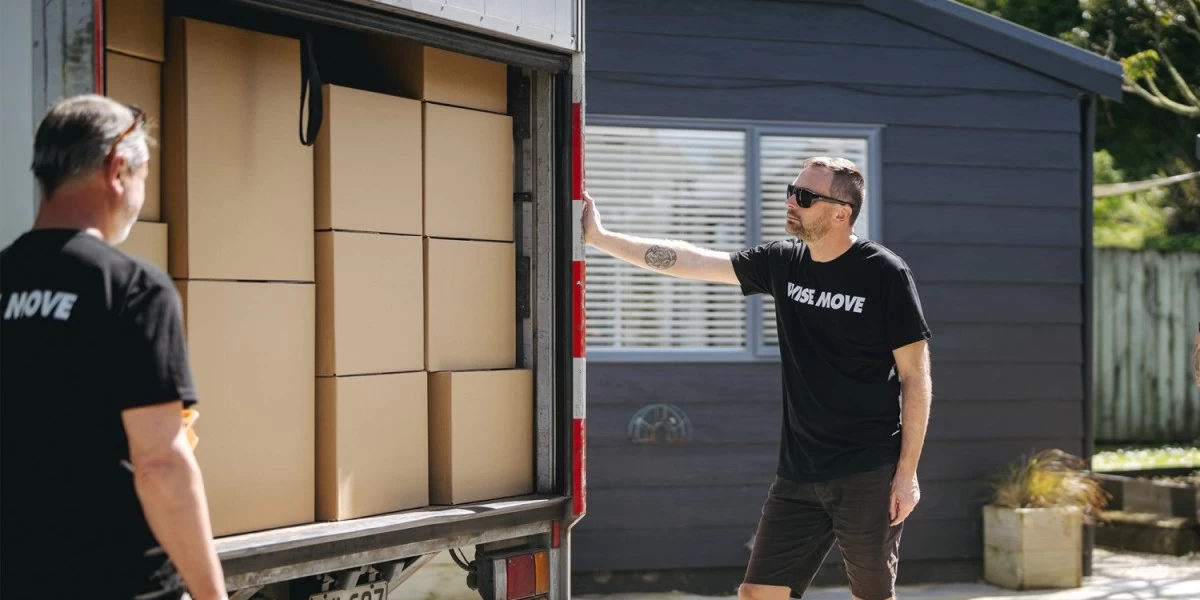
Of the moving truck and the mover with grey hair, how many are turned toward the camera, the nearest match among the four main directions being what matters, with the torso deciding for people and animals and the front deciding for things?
0

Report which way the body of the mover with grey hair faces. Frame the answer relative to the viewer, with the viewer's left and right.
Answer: facing away from the viewer and to the right of the viewer

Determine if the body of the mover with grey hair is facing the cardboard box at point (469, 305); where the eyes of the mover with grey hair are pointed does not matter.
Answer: yes

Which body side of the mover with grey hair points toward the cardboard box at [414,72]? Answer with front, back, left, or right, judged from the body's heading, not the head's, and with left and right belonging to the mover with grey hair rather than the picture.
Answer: front

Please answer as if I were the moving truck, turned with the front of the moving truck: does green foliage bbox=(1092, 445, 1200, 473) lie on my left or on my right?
on my right

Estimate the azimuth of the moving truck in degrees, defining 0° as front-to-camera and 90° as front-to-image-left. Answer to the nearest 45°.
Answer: approximately 135°

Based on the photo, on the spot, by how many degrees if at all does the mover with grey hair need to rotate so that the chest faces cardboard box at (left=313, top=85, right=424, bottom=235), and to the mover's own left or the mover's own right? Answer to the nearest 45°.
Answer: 0° — they already face it

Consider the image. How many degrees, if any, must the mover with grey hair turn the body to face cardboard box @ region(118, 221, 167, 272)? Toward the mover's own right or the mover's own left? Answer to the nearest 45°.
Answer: approximately 45° to the mover's own left

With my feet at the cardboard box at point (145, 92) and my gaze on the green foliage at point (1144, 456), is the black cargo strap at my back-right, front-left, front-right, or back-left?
front-right

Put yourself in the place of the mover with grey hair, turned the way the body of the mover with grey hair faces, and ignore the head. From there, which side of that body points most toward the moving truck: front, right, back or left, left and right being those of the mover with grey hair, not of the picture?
front

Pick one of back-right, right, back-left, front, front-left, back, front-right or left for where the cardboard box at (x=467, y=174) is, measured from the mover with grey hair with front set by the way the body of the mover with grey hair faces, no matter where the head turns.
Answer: front

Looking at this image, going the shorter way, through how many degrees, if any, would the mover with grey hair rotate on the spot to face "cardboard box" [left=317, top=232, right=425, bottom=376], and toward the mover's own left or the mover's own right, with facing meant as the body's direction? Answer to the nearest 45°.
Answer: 0° — they already face it
